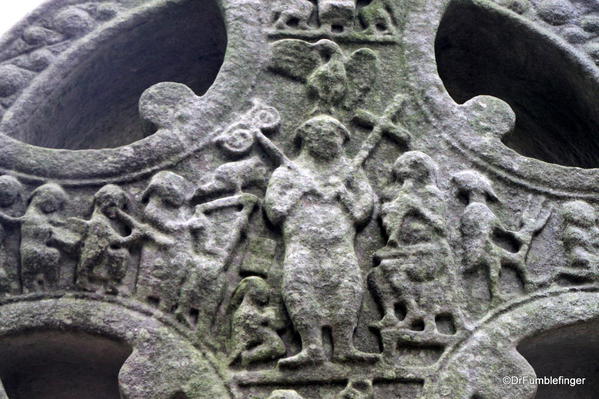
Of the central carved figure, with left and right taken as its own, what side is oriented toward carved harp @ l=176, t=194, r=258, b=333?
right

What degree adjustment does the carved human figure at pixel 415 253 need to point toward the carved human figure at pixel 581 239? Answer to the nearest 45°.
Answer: approximately 135° to its left

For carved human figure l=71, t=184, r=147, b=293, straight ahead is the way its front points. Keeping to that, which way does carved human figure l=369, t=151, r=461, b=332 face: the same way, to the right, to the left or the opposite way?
to the right

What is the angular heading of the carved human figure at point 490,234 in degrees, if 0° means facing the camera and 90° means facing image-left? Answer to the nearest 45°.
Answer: approximately 270°

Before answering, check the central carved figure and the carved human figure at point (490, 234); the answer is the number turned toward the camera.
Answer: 1

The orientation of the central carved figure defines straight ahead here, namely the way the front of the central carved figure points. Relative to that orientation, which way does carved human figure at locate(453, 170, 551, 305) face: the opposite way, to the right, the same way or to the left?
to the left

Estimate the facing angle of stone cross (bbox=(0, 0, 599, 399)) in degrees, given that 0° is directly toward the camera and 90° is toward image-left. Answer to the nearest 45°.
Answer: approximately 0°

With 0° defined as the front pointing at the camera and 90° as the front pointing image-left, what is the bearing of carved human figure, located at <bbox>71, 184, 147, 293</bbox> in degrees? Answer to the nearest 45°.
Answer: approximately 315°

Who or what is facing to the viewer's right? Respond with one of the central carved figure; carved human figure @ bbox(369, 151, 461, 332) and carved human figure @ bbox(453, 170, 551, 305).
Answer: carved human figure @ bbox(453, 170, 551, 305)

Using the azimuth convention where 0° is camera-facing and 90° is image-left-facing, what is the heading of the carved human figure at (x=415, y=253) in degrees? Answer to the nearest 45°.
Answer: approximately 45°
